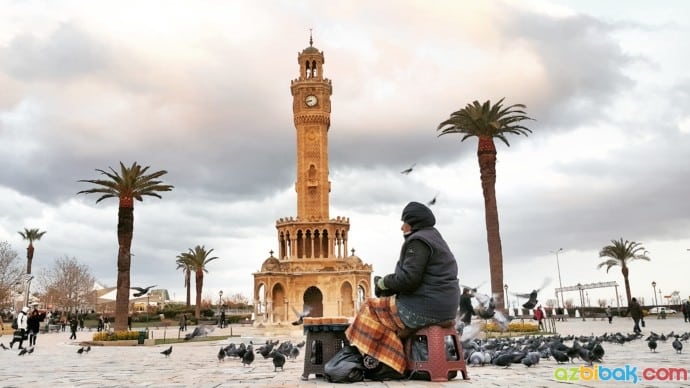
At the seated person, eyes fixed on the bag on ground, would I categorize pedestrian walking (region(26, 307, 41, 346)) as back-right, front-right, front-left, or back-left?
front-right

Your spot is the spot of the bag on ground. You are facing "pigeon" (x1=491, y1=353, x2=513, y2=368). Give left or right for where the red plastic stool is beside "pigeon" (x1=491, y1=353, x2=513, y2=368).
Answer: right

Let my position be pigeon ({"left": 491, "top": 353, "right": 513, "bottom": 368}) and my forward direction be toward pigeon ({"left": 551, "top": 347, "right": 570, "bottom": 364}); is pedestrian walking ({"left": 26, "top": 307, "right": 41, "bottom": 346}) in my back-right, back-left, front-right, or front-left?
back-left
